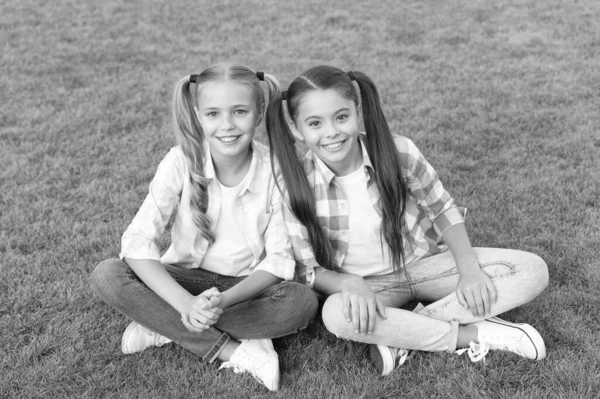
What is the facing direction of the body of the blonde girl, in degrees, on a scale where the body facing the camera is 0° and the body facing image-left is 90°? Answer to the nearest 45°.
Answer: approximately 0°

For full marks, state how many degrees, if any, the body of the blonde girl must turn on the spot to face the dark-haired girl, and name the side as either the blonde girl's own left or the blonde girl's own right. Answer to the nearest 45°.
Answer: approximately 90° to the blonde girl's own left
